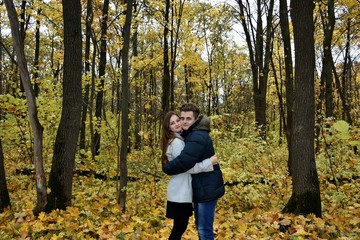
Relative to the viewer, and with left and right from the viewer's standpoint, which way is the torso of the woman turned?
facing to the right of the viewer

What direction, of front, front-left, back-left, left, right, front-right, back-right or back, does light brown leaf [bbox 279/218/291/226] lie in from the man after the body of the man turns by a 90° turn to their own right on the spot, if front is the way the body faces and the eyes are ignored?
front-right

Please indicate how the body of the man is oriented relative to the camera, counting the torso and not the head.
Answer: to the viewer's left

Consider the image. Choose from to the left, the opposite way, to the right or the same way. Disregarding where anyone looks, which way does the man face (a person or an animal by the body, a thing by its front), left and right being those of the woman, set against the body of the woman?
the opposite way

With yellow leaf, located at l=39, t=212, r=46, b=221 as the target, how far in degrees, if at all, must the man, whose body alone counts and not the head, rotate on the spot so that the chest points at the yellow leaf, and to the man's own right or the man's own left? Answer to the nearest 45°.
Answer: approximately 45° to the man's own right

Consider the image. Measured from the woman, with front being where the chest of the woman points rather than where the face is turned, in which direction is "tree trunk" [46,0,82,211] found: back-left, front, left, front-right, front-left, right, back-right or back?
back-left

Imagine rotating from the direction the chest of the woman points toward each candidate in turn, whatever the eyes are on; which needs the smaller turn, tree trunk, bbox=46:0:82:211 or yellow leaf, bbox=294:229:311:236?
the yellow leaf

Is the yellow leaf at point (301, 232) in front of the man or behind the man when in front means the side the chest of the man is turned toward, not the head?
behind

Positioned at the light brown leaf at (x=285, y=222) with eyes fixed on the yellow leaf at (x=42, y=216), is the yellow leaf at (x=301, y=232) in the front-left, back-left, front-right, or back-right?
back-left

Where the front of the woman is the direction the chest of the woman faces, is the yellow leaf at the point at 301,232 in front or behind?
in front

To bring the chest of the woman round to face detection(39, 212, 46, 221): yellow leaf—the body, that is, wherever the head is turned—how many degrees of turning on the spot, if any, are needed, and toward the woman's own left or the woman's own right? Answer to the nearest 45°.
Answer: approximately 135° to the woman's own left

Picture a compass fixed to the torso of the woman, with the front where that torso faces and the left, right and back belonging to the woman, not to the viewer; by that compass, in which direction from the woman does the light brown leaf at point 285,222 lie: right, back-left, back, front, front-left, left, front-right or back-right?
front-left
